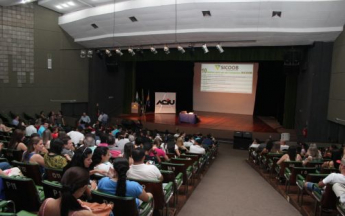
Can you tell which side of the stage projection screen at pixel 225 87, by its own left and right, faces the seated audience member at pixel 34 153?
front

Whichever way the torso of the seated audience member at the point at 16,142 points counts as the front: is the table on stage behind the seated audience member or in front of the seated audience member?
in front

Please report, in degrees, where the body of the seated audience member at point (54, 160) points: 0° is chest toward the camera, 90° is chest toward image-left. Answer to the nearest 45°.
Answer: approximately 225°

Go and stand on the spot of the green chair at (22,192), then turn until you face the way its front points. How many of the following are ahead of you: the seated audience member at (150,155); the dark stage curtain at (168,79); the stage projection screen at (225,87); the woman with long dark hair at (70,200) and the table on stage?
4

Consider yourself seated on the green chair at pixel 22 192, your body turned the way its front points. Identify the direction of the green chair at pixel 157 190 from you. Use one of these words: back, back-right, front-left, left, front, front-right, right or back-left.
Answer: front-right

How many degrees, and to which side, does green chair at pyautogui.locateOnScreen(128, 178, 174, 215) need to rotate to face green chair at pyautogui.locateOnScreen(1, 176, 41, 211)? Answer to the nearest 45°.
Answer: approximately 135° to its left

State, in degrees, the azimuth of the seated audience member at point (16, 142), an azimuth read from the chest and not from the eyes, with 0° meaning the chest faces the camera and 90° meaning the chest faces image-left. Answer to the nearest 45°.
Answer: approximately 225°

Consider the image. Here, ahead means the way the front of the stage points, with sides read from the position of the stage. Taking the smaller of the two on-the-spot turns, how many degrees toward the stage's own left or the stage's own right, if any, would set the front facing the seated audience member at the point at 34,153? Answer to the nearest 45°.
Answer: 0° — it already faces them

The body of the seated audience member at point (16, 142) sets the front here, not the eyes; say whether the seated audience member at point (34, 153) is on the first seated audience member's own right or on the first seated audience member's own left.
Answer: on the first seated audience member's own right

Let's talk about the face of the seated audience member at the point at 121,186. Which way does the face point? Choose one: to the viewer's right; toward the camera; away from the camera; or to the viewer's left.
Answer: away from the camera

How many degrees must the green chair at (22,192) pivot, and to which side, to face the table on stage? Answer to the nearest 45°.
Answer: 0° — it already faces it

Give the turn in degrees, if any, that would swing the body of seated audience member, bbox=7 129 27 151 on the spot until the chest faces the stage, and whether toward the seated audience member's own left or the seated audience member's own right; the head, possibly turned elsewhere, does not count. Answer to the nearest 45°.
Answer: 0° — they already face it

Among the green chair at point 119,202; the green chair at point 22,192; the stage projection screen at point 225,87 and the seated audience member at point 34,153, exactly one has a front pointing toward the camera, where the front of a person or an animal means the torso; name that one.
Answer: the stage projection screen

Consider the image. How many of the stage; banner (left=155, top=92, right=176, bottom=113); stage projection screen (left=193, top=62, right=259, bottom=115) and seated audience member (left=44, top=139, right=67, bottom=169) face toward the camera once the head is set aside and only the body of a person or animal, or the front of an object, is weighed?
3

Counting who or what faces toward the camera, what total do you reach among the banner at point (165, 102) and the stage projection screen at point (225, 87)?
2

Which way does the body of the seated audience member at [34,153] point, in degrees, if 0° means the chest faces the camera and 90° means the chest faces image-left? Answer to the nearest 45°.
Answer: approximately 225°

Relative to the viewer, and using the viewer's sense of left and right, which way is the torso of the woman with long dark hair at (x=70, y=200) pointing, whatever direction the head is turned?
facing away from the viewer and to the right of the viewer

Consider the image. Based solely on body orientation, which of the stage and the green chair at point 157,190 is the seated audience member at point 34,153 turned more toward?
the stage

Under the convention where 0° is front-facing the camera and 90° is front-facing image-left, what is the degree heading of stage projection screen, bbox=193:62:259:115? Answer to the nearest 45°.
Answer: approximately 0°
